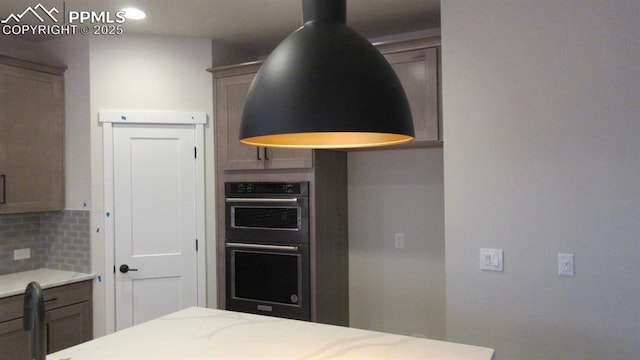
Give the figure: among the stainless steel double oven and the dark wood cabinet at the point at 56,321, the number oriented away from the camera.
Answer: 0

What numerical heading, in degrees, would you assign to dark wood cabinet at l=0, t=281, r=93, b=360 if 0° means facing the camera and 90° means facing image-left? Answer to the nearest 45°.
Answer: approximately 315°

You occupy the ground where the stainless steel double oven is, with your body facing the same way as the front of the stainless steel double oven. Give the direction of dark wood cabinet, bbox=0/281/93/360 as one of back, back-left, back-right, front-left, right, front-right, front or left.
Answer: front-right

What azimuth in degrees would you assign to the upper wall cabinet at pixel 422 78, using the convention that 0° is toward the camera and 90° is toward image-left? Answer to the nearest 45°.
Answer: approximately 45°

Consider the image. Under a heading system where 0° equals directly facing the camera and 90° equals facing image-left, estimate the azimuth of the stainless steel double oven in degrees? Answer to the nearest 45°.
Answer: approximately 45°

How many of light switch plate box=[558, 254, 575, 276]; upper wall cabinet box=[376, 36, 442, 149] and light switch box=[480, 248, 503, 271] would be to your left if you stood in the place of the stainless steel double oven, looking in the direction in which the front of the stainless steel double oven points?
3

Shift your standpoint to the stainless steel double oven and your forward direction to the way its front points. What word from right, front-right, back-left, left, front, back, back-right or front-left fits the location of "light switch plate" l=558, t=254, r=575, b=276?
left

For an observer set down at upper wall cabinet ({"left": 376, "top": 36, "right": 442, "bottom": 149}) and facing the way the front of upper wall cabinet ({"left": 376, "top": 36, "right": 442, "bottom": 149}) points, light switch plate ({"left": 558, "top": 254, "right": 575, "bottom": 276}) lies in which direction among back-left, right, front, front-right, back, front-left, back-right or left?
left

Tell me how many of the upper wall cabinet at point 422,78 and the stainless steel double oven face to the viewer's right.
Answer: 0

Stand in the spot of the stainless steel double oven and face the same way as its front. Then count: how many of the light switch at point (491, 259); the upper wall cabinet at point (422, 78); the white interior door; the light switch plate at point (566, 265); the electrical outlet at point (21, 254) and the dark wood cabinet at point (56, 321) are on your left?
3

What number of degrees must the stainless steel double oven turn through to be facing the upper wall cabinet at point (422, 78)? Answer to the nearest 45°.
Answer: approximately 90° to its left
